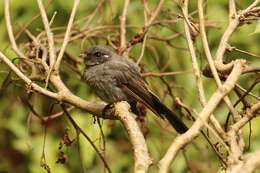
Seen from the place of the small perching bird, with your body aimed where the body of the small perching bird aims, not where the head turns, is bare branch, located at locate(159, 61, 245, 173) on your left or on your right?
on your left

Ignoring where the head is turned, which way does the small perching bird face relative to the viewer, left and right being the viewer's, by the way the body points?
facing to the left of the viewer
